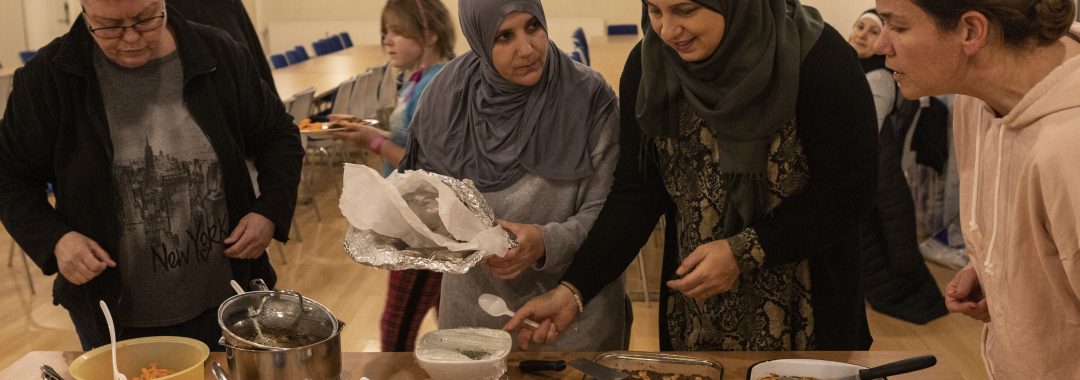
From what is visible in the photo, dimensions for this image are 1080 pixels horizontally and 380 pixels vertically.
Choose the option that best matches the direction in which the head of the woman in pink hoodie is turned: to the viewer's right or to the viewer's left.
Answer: to the viewer's left

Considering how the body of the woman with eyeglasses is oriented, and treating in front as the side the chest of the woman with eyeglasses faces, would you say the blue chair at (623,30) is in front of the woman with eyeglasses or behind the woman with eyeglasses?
behind

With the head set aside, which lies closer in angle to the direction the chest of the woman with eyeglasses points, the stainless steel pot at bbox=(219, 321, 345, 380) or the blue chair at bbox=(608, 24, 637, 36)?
the stainless steel pot

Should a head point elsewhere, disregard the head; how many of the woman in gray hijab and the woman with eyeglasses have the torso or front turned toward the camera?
2

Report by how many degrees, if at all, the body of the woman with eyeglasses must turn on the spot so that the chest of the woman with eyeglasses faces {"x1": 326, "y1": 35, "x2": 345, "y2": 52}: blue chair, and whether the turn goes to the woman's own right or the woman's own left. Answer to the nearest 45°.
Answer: approximately 180°

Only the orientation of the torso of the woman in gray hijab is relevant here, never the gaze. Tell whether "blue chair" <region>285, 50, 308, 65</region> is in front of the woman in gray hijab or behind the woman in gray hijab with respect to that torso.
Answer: behind

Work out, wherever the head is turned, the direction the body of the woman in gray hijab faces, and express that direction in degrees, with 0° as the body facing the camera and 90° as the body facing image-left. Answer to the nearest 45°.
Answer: approximately 0°

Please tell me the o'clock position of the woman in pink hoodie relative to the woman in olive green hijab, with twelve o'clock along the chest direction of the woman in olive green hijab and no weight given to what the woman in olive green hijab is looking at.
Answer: The woman in pink hoodie is roughly at 9 o'clock from the woman in olive green hijab.

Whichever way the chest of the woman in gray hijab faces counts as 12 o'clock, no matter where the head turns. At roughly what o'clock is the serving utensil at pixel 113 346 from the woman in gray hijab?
The serving utensil is roughly at 2 o'clock from the woman in gray hijab.
